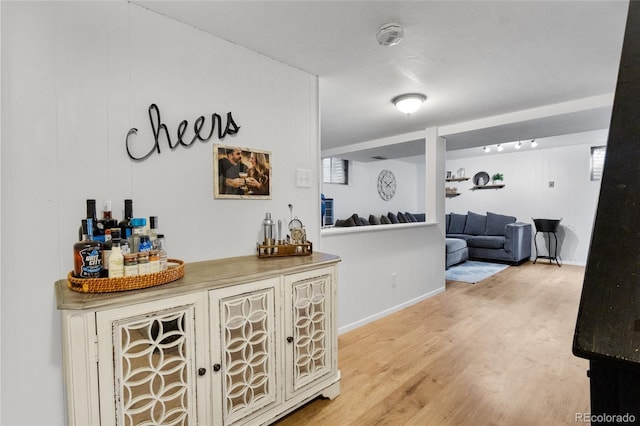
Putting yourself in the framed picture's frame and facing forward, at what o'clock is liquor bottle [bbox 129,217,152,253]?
The liquor bottle is roughly at 3 o'clock from the framed picture.

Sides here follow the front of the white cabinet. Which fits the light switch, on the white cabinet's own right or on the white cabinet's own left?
on the white cabinet's own left

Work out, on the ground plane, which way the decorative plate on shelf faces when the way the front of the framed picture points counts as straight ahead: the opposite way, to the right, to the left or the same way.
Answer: to the right

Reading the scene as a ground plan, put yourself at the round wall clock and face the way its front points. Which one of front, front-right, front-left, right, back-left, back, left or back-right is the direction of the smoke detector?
front-right

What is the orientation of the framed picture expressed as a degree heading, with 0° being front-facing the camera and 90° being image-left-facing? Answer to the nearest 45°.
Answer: approximately 315°

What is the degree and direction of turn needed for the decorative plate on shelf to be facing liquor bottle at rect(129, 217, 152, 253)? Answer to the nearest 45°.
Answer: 0° — it already faces it

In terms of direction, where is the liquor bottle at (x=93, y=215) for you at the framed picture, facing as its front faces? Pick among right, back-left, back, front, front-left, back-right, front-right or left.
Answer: right

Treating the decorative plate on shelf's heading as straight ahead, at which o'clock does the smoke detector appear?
The smoke detector is roughly at 12 o'clock from the decorative plate on shelf.

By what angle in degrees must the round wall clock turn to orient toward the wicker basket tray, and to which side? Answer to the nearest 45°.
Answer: approximately 45° to its right

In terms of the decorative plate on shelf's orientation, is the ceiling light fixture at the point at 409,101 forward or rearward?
forward

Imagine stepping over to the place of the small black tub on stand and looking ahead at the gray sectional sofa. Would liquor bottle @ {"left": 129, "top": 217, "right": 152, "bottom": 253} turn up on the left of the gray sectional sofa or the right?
left

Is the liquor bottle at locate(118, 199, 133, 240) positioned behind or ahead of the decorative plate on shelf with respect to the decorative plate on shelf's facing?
ahead

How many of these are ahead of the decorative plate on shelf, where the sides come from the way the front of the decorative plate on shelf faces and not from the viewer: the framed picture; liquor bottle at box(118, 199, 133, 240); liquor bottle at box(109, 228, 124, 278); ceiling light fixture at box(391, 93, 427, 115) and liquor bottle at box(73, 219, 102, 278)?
5
